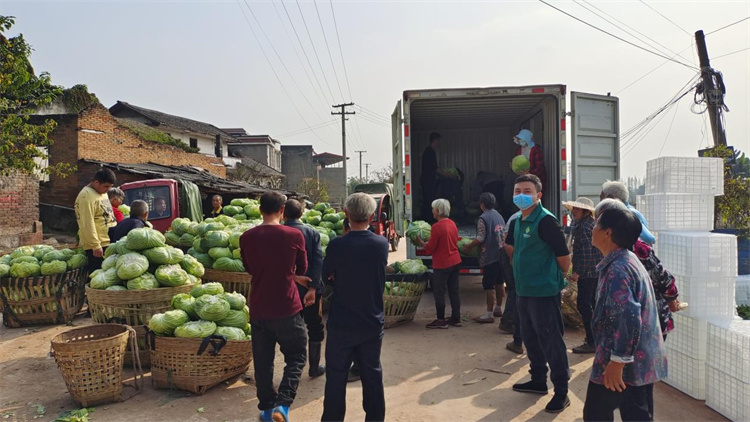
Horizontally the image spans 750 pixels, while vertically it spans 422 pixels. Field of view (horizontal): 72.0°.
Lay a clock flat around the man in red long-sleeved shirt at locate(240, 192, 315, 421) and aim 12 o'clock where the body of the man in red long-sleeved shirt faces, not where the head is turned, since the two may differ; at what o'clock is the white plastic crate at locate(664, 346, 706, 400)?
The white plastic crate is roughly at 3 o'clock from the man in red long-sleeved shirt.

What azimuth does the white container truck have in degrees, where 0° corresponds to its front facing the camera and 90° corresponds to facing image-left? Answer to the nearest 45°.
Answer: approximately 180°

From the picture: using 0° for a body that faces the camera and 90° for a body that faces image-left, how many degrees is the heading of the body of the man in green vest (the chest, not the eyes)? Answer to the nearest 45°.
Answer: approximately 45°

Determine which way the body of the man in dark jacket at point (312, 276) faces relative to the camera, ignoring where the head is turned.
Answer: away from the camera

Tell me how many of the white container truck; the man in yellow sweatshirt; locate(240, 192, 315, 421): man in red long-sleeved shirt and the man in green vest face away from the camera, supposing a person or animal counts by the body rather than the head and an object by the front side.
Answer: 2

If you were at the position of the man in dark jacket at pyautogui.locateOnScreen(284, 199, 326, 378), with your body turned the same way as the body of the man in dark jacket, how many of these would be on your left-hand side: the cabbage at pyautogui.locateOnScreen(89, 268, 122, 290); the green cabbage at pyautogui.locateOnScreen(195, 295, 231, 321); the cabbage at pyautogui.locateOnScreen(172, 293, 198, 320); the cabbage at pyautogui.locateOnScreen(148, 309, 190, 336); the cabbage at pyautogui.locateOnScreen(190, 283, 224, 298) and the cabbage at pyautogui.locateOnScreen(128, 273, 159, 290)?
6

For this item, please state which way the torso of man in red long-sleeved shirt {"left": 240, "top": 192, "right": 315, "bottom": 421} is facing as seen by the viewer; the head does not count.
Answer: away from the camera

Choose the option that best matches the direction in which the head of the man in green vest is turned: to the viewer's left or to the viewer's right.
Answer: to the viewer's left

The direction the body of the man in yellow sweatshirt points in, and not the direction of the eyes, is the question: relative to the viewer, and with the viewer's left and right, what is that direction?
facing to the right of the viewer

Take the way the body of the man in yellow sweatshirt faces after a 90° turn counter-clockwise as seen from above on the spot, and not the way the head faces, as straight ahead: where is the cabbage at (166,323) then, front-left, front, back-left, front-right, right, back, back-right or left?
back

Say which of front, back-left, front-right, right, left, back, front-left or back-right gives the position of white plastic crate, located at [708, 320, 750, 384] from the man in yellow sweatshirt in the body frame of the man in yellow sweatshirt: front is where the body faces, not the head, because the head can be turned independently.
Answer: front-right

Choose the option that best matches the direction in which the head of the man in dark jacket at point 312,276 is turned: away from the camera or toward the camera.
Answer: away from the camera

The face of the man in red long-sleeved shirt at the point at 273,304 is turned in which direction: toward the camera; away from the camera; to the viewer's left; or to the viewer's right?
away from the camera

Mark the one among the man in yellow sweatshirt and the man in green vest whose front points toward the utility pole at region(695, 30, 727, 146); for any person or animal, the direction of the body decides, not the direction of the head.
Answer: the man in yellow sweatshirt

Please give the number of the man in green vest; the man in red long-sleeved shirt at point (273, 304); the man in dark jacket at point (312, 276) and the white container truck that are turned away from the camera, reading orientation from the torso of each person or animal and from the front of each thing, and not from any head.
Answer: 3
